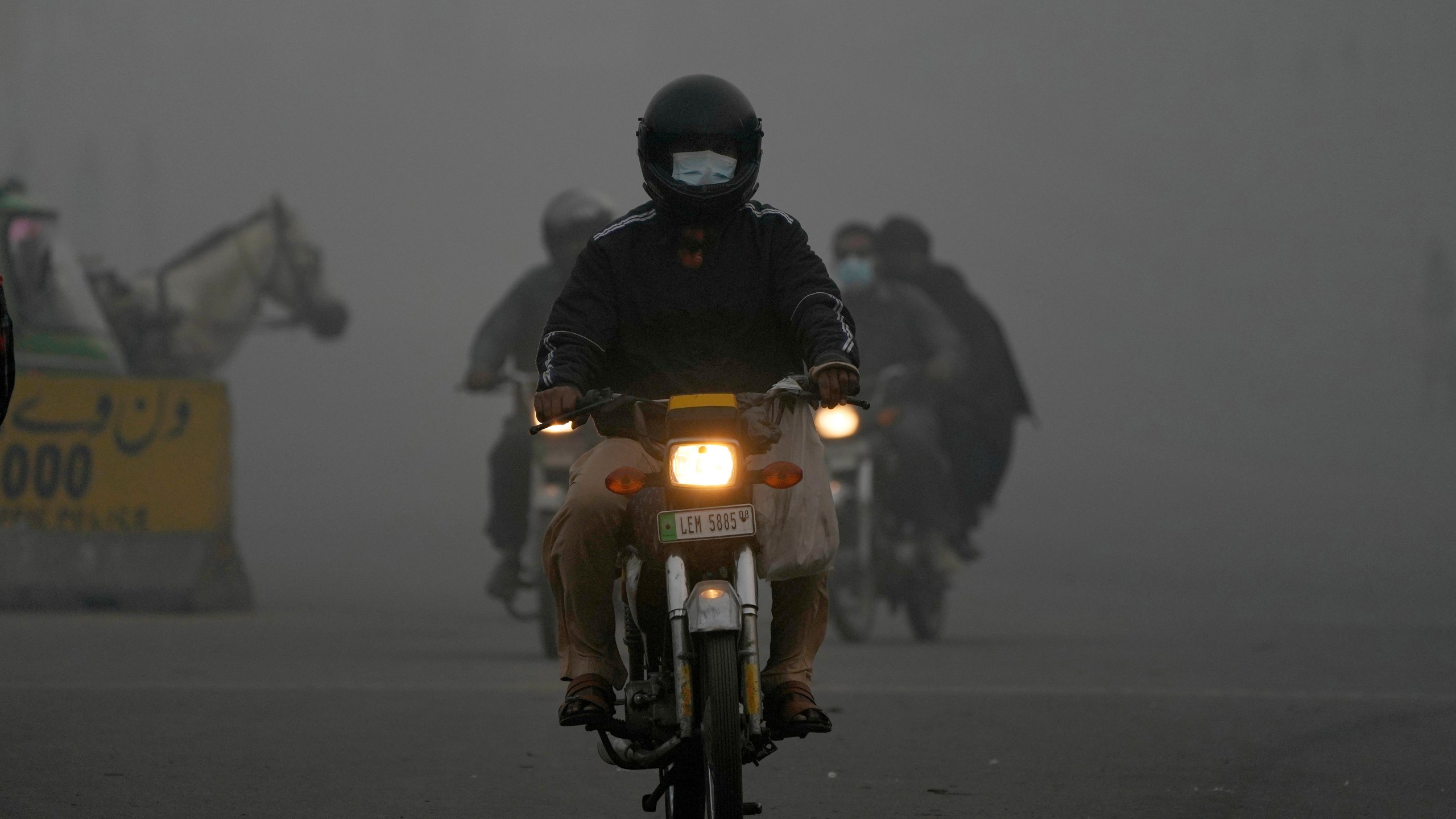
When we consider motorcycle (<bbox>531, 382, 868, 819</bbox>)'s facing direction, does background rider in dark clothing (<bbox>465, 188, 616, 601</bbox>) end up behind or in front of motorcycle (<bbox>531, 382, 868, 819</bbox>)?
behind

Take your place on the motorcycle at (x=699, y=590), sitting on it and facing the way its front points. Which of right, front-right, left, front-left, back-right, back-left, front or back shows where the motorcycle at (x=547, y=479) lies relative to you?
back

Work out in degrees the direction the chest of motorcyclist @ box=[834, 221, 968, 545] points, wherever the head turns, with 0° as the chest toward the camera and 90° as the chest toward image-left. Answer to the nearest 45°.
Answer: approximately 45°

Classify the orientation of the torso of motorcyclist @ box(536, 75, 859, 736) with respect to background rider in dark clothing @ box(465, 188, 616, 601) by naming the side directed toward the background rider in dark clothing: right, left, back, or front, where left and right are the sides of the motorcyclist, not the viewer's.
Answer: back

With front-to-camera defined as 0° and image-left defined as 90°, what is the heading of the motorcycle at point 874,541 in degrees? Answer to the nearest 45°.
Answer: approximately 45°

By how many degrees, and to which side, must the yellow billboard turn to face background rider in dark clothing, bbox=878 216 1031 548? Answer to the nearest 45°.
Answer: approximately 90° to its left

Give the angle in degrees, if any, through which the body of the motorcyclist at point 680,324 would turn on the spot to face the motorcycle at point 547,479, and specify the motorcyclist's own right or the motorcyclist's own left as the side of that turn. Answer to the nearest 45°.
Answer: approximately 180°

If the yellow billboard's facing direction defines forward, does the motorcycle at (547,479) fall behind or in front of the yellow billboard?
in front
